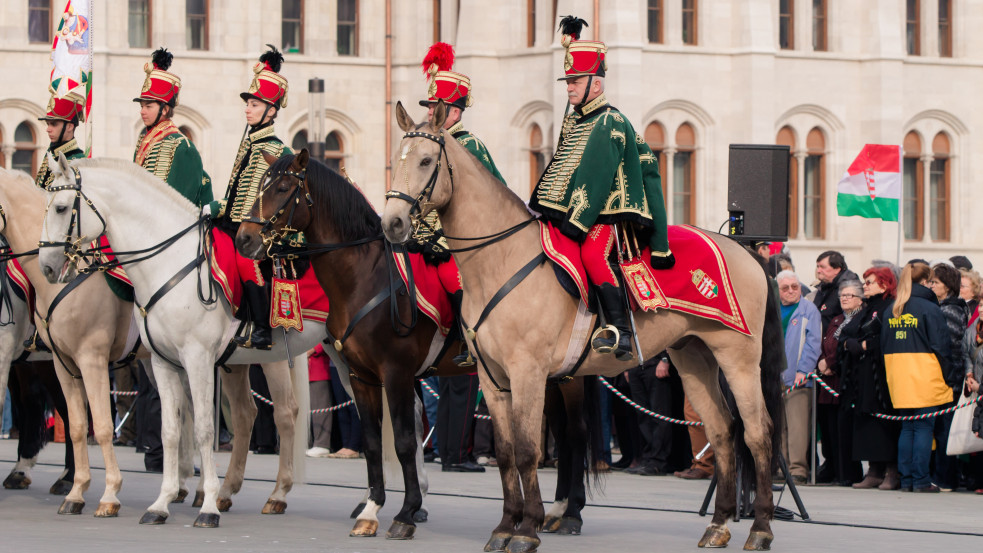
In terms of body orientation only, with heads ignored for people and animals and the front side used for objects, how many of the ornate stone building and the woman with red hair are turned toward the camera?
1

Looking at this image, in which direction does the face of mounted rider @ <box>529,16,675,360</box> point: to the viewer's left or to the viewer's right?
to the viewer's left

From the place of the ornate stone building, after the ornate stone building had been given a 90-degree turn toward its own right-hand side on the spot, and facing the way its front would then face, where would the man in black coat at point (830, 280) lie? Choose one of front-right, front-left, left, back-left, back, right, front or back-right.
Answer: left

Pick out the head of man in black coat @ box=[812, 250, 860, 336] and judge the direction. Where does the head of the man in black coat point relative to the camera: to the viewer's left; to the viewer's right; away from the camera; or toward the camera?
to the viewer's left

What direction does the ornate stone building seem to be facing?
toward the camera

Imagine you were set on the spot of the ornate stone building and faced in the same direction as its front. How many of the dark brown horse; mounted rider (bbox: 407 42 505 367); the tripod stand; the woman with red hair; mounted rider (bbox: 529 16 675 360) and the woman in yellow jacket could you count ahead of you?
6

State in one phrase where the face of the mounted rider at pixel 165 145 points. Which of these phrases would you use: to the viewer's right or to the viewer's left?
to the viewer's left

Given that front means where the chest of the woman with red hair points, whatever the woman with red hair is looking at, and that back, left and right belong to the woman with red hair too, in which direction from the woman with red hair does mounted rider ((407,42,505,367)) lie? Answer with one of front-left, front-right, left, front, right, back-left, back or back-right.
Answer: front-left

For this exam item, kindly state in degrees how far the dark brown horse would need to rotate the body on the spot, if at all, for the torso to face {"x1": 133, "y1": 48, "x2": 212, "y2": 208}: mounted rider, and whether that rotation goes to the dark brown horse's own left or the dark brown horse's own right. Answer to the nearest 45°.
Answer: approximately 90° to the dark brown horse's own right

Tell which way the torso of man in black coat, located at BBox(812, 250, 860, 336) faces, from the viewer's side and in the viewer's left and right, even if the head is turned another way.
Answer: facing the viewer and to the left of the viewer

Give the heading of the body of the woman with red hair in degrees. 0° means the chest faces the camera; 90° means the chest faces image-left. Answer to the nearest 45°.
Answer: approximately 90°
